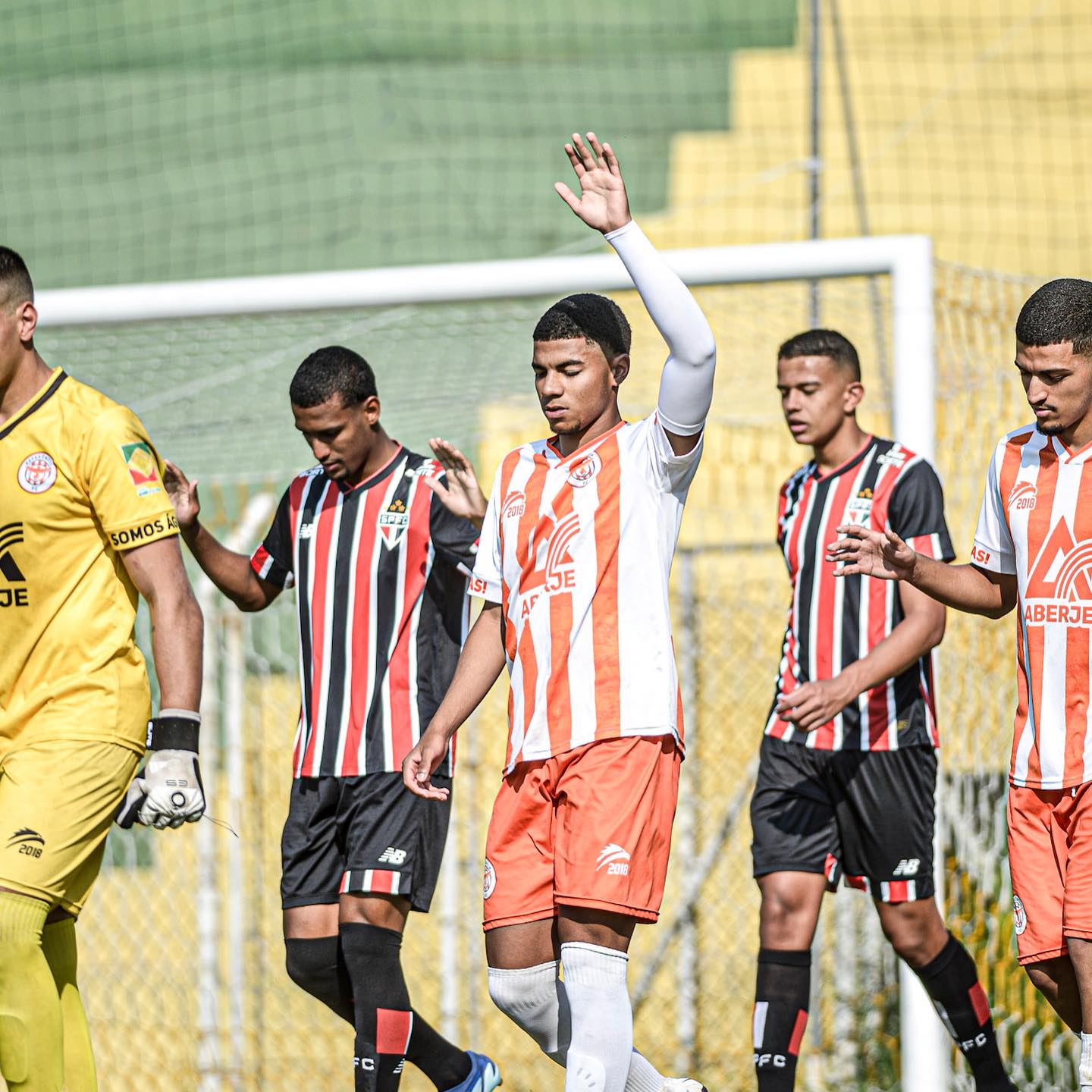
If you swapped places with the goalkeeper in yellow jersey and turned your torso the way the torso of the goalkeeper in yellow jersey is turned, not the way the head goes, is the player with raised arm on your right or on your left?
on your left

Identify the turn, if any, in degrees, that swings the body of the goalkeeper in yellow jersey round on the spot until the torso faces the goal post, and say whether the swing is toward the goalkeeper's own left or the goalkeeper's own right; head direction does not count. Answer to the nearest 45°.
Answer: approximately 180°

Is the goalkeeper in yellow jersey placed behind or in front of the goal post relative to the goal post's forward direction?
in front

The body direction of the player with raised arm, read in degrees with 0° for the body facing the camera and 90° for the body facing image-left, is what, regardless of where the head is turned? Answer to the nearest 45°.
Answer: approximately 45°

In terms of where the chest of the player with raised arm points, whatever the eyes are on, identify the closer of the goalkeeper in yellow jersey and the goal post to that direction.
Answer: the goalkeeper in yellow jersey

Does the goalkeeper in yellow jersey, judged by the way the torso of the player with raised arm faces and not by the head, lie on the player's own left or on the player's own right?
on the player's own right

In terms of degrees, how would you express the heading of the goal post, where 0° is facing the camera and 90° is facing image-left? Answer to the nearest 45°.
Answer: approximately 45°
